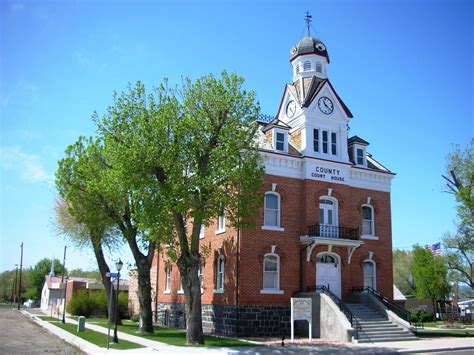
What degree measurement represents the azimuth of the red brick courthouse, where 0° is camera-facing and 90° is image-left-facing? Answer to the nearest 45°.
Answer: approximately 315°

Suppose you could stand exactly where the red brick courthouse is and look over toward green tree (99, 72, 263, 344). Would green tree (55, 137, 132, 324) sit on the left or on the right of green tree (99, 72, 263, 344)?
right

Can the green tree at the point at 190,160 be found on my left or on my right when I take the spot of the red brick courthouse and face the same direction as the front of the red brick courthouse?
on my right

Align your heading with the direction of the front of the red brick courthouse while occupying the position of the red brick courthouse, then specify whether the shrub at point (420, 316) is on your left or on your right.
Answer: on your left

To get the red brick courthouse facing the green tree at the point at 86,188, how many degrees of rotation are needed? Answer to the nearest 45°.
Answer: approximately 135° to its right
